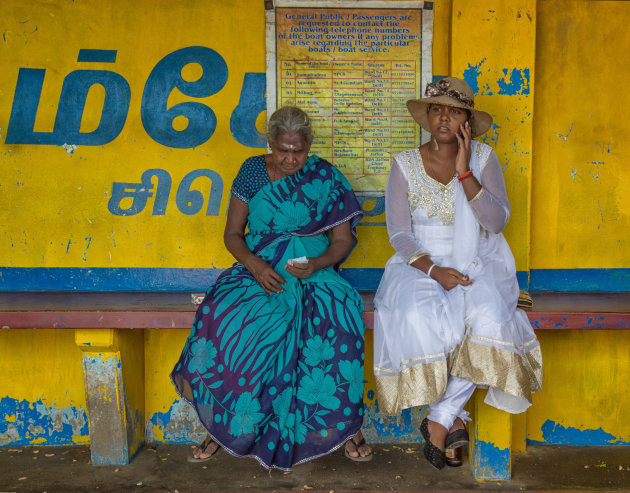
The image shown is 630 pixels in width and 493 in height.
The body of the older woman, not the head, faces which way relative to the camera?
toward the camera

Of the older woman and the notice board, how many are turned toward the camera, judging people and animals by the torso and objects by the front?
2

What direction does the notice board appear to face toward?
toward the camera

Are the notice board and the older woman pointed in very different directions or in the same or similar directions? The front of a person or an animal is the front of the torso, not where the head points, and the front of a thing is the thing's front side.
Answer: same or similar directions

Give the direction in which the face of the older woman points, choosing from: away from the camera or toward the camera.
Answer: toward the camera
